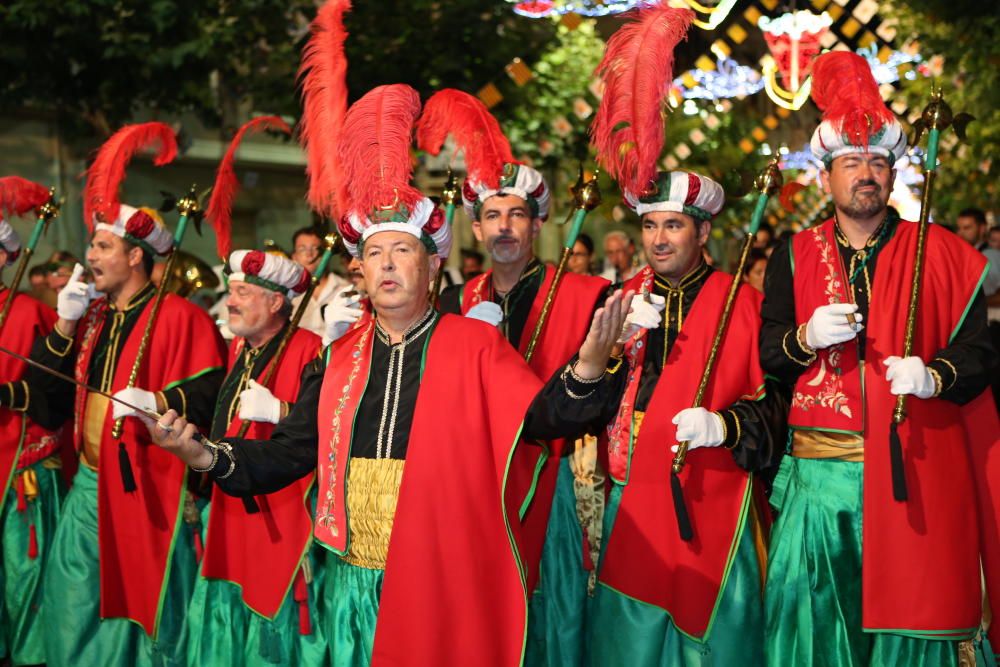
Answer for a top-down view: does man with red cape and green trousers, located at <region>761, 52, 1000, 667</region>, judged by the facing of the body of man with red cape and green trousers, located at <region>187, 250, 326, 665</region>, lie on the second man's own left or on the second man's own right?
on the second man's own left

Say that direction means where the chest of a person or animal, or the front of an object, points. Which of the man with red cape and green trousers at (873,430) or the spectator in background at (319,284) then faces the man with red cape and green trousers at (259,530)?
the spectator in background

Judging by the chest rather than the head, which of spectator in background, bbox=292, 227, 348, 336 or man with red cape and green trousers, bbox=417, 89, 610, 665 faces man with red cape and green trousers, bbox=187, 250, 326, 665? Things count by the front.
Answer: the spectator in background

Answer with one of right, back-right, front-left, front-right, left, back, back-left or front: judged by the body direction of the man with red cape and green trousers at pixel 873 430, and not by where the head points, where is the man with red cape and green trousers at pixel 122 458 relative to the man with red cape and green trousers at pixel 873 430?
right

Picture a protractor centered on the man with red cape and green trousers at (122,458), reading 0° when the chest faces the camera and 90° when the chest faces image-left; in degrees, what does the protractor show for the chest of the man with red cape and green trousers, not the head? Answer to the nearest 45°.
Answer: approximately 45°

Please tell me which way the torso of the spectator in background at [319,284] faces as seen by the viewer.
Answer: toward the camera

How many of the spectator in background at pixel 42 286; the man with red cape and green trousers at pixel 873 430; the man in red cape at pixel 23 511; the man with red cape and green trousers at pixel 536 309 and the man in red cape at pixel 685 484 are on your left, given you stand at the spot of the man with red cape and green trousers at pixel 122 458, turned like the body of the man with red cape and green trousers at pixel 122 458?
3

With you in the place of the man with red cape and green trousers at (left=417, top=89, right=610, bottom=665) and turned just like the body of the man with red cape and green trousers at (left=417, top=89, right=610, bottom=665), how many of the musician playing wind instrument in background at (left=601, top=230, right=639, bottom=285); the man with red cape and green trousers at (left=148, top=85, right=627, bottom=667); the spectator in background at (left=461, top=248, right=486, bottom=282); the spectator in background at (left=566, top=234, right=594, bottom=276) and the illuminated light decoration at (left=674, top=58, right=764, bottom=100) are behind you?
4

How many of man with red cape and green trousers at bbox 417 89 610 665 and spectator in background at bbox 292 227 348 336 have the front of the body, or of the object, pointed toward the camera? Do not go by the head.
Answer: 2

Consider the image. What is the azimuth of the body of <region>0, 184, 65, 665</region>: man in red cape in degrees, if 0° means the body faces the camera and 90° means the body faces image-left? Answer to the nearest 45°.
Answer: approximately 45°

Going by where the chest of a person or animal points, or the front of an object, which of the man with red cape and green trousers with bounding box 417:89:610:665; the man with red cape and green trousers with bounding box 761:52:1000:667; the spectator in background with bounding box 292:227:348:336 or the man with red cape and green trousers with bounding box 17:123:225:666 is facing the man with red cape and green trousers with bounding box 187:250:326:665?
the spectator in background

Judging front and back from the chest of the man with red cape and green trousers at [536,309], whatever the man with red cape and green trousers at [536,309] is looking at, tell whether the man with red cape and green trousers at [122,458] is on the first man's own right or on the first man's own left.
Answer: on the first man's own right

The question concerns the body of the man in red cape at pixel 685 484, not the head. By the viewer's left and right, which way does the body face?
facing the viewer and to the left of the viewer

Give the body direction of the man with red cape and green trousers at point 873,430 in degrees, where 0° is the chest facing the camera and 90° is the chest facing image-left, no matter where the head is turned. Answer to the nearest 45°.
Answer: approximately 0°

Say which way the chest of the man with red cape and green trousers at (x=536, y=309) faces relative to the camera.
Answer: toward the camera
